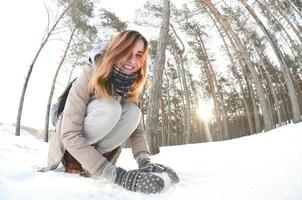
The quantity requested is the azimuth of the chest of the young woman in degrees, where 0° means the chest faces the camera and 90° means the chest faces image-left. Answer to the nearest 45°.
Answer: approximately 315°

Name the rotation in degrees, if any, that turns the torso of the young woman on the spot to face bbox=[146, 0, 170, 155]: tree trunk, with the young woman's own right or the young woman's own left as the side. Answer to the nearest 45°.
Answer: approximately 135° to the young woman's own left
